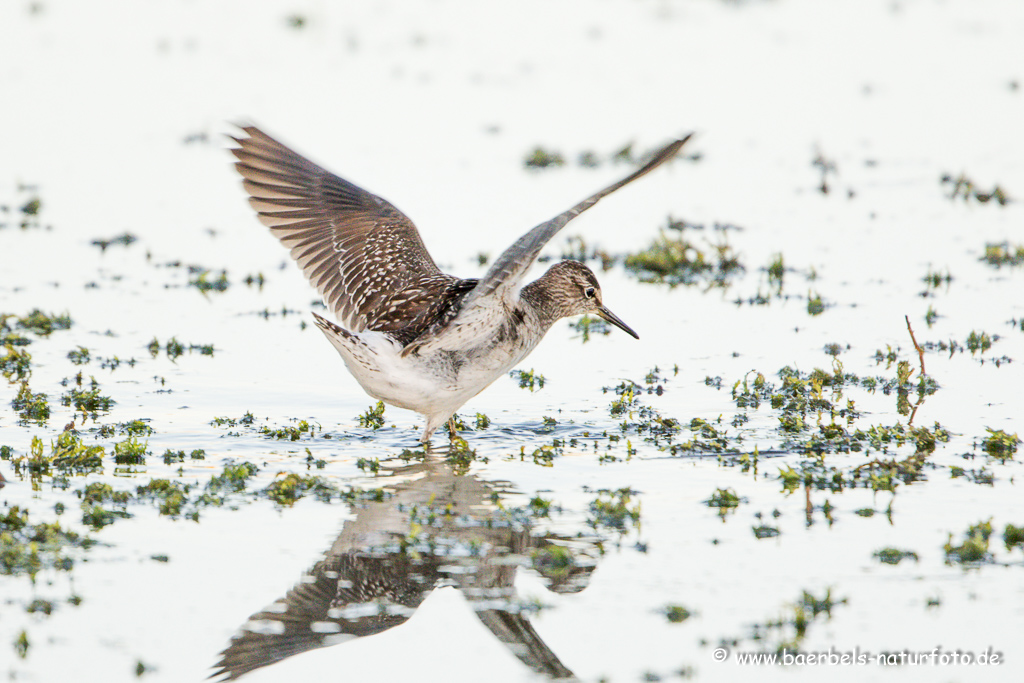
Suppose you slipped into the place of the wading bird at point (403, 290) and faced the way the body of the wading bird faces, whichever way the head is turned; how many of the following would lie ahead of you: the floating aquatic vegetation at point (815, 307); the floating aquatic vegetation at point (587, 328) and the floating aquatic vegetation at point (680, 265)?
3

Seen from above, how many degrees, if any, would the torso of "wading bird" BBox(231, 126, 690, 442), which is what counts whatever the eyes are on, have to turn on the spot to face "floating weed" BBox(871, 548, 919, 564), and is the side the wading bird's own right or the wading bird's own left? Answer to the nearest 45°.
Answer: approximately 90° to the wading bird's own right

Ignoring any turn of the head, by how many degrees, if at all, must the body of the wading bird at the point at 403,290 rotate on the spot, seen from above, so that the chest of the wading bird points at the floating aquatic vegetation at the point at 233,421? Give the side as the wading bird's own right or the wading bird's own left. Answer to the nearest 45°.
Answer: approximately 135° to the wading bird's own left

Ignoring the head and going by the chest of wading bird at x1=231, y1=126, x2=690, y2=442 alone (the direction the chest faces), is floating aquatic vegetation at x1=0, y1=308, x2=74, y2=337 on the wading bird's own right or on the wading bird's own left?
on the wading bird's own left

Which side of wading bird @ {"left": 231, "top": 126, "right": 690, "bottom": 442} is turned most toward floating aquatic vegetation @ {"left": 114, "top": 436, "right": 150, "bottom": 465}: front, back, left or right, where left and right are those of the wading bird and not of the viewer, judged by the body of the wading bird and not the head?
back

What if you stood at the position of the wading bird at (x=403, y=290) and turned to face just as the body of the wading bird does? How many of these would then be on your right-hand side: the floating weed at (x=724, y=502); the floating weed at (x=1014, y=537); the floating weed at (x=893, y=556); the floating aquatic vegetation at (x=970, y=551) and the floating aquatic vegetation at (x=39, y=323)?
4

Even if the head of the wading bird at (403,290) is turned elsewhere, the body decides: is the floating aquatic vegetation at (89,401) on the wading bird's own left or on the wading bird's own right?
on the wading bird's own left

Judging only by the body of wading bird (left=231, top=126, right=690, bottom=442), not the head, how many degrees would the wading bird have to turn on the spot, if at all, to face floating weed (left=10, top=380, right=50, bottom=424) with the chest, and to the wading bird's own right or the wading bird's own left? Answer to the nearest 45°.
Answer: approximately 135° to the wading bird's own left

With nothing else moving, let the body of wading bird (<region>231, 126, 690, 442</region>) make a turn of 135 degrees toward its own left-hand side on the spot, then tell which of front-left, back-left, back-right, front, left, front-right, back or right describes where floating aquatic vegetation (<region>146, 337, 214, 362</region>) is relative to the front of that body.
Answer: front-right

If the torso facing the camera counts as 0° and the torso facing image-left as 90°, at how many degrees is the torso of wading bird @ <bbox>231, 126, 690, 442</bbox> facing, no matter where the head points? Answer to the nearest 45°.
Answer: approximately 225°

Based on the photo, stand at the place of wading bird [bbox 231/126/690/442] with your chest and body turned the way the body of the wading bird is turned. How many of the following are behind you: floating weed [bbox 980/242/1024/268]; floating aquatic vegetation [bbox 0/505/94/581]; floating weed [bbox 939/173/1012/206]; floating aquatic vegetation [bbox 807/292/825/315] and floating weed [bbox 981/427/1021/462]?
1

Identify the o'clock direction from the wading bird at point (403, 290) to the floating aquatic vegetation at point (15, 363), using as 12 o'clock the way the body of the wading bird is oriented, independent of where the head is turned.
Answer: The floating aquatic vegetation is roughly at 8 o'clock from the wading bird.

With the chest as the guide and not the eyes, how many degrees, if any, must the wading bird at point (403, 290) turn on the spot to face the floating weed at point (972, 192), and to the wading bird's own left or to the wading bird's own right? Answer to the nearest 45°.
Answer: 0° — it already faces it
